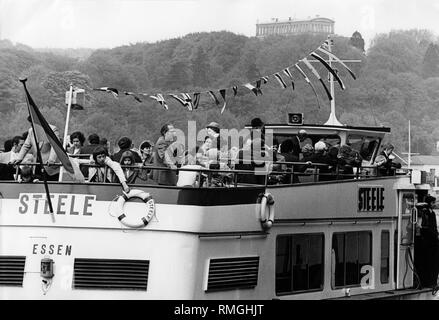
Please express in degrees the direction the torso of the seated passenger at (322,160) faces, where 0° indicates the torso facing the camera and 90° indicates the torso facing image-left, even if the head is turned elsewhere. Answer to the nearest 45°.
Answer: approximately 180°

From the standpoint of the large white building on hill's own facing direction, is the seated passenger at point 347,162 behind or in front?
in front

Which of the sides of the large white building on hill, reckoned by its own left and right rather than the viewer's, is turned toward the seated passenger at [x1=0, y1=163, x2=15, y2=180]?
front

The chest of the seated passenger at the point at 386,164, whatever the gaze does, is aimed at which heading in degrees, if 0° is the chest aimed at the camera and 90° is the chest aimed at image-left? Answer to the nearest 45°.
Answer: approximately 315°

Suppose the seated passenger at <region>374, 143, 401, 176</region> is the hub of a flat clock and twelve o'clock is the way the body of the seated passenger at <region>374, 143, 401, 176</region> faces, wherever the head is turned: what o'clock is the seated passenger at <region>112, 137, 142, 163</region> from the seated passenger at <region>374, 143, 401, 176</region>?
the seated passenger at <region>112, 137, 142, 163</region> is roughly at 3 o'clock from the seated passenger at <region>374, 143, 401, 176</region>.

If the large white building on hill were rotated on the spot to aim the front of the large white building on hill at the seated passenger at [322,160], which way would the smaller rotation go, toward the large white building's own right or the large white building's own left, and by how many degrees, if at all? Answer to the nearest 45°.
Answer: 0° — it already faces them

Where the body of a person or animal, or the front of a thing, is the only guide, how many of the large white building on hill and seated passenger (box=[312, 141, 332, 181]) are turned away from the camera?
1

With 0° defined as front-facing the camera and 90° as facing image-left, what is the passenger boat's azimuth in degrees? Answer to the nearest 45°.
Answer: approximately 225°
